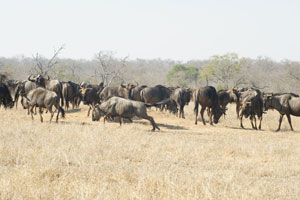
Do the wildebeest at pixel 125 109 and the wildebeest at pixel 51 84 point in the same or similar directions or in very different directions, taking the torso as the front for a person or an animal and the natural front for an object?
same or similar directions

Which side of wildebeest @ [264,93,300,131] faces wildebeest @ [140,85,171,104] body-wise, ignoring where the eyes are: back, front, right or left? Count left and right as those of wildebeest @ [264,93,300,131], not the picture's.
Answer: front

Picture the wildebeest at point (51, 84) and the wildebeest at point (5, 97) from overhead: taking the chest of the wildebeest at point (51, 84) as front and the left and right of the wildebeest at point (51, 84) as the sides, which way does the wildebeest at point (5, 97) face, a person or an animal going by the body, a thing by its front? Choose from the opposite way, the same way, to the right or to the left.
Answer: the opposite way

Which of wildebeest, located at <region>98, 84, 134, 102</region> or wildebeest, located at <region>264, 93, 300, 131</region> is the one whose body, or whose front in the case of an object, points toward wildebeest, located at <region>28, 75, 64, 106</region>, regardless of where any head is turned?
wildebeest, located at <region>264, 93, 300, 131</region>

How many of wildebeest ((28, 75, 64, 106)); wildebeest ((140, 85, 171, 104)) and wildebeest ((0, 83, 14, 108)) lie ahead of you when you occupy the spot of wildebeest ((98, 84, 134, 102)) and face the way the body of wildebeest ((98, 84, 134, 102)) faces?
1

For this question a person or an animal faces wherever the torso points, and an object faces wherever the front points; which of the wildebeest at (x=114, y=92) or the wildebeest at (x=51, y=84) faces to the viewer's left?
the wildebeest at (x=51, y=84)

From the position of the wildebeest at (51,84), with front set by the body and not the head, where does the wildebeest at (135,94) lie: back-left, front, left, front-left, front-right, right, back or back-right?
back

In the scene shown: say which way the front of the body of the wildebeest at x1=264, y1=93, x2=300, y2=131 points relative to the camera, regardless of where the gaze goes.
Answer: to the viewer's left

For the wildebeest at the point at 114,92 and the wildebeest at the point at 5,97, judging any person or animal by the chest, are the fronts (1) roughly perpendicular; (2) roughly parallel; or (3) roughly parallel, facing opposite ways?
roughly parallel

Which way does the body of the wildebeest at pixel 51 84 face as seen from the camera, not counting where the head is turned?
to the viewer's left

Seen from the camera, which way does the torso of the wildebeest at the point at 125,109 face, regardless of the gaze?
to the viewer's left

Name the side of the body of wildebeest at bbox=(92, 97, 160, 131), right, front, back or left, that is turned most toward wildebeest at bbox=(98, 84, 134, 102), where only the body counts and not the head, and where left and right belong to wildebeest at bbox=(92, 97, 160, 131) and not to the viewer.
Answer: right

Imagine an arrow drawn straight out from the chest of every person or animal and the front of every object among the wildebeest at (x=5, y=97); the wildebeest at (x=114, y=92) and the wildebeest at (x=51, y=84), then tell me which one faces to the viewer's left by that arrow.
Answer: the wildebeest at (x=51, y=84)

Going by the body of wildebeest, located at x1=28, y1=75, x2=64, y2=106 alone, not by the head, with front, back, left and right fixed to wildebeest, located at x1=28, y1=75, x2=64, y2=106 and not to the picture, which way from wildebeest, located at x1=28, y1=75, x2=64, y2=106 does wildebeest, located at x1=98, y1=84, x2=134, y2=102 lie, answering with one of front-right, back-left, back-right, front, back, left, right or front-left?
back

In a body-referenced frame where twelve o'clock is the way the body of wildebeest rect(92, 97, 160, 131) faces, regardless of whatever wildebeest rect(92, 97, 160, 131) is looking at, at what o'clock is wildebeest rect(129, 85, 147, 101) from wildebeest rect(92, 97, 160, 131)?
wildebeest rect(129, 85, 147, 101) is roughly at 3 o'clock from wildebeest rect(92, 97, 160, 131).
